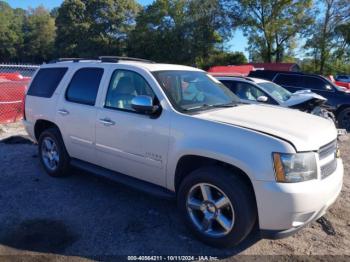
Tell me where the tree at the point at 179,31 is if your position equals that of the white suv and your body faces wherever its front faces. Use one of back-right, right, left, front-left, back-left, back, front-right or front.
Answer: back-left

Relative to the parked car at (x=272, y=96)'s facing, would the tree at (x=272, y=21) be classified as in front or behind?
behind

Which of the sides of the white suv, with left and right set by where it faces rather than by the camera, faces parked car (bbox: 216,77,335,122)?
left

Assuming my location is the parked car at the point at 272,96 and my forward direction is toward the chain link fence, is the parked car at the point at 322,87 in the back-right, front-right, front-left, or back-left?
back-right

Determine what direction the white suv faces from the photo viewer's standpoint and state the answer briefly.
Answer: facing the viewer and to the right of the viewer

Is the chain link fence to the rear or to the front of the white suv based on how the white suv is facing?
to the rear

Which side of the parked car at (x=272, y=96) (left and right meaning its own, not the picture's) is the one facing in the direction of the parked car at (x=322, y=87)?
left

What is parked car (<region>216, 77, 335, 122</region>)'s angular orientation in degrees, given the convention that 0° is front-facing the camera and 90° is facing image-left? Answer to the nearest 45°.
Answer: approximately 315°

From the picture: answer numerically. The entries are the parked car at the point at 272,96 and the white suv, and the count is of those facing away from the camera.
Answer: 0

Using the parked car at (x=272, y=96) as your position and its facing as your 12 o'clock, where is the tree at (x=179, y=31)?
The tree is roughly at 7 o'clock from the parked car.
